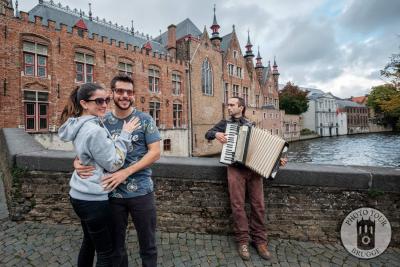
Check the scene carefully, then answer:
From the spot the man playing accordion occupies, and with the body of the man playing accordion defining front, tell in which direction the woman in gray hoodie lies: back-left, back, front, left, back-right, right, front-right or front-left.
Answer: front-right

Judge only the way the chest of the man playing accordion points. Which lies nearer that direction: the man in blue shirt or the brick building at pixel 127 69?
the man in blue shirt

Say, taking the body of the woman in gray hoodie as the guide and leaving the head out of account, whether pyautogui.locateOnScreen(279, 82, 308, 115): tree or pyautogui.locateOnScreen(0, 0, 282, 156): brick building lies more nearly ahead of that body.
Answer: the tree

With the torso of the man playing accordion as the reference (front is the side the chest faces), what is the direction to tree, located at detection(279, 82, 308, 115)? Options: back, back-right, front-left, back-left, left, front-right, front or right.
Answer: back

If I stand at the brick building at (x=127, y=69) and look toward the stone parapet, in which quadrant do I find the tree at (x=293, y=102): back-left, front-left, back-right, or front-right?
back-left

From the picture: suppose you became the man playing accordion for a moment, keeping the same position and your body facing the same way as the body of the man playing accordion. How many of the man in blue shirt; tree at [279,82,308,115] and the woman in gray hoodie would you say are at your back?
1

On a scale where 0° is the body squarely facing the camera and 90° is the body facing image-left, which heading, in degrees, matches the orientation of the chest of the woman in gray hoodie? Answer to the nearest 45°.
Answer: approximately 270°

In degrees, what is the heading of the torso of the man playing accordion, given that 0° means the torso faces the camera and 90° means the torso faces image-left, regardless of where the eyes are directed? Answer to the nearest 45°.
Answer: approximately 0°

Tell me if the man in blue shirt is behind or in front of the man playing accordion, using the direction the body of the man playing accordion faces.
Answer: in front
